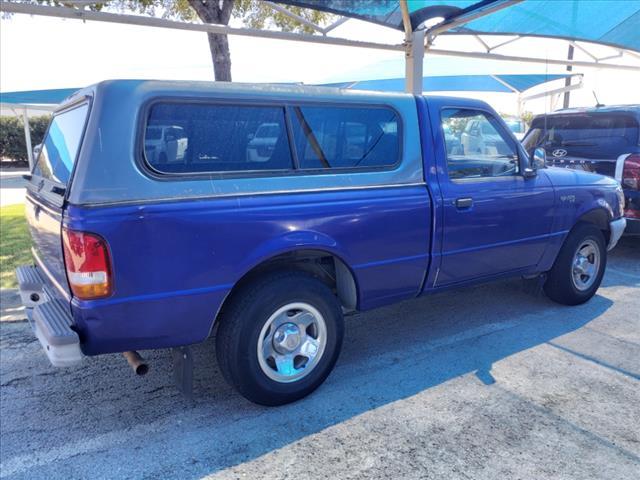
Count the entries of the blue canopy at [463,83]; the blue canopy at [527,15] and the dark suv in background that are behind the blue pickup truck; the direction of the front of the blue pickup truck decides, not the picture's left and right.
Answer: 0

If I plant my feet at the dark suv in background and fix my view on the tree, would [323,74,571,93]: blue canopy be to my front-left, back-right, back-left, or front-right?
front-right

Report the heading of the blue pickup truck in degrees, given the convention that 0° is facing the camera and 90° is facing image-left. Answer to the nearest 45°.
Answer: approximately 225°

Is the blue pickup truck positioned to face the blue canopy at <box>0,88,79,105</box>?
no

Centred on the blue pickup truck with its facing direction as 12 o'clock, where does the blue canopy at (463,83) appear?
The blue canopy is roughly at 11 o'clock from the blue pickup truck.

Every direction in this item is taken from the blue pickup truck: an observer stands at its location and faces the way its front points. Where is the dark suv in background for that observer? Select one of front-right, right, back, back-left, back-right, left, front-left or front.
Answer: front

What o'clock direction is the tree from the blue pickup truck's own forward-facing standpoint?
The tree is roughly at 10 o'clock from the blue pickup truck.

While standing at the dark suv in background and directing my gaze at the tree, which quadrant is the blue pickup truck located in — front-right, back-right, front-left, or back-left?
front-left

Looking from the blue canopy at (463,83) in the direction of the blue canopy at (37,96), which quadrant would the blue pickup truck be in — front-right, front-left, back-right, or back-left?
front-left

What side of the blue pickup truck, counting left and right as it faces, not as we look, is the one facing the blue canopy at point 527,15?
front
